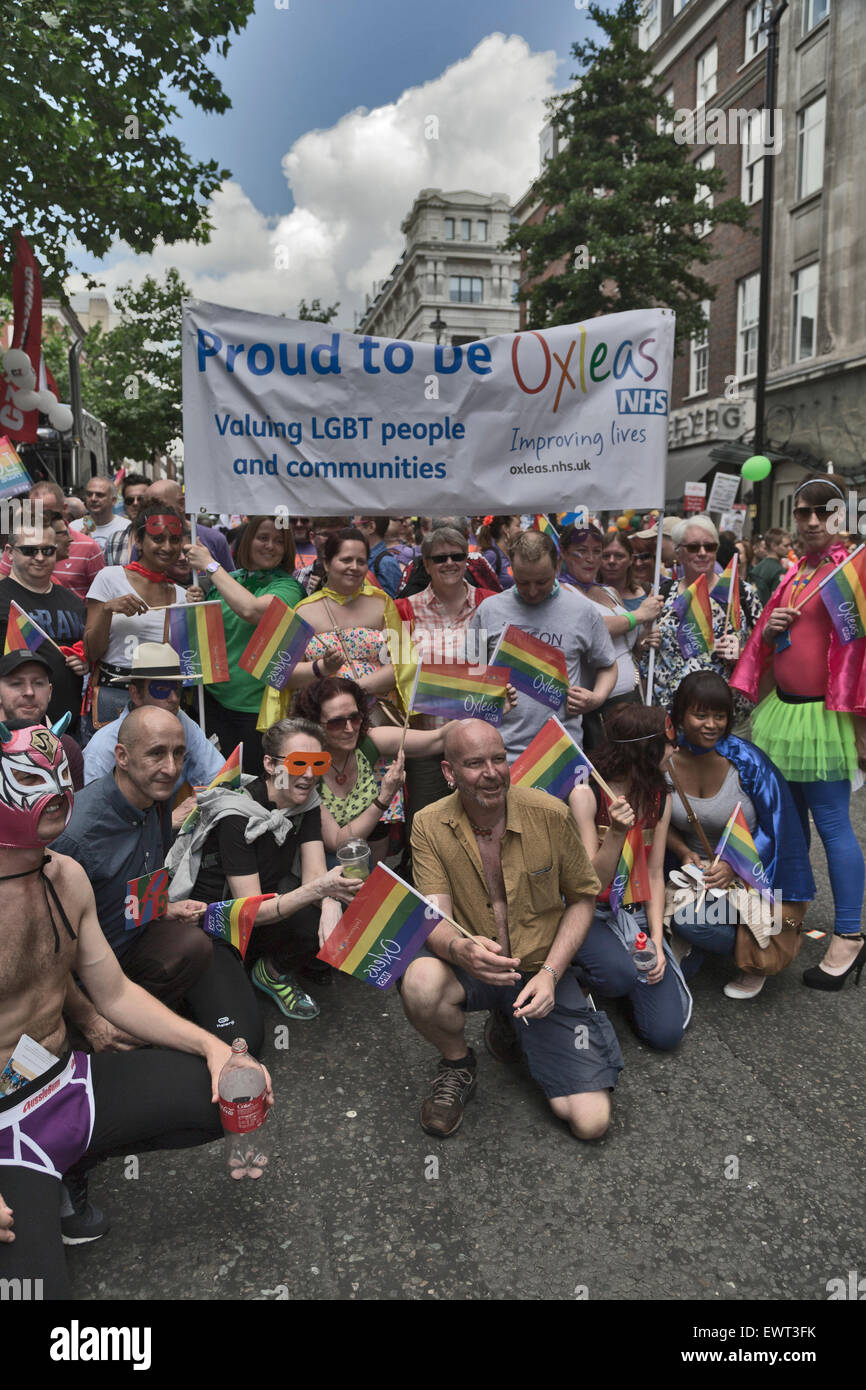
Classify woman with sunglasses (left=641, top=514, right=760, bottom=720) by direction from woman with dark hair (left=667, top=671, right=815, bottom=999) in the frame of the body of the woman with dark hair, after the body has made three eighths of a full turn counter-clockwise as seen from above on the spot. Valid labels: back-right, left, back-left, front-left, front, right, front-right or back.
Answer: left

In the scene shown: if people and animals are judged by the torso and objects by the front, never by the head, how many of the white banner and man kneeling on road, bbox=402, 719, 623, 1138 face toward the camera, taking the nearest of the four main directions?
2

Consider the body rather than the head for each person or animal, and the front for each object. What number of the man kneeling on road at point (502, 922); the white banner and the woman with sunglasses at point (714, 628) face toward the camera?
3

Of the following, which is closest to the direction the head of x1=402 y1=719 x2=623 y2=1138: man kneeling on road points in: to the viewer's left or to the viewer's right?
to the viewer's right

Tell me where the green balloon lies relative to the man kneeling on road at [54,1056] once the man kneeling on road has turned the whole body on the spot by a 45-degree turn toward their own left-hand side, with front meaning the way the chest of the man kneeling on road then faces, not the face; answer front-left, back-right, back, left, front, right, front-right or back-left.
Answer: front-left

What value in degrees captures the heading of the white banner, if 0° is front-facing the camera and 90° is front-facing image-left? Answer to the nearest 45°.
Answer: approximately 0°

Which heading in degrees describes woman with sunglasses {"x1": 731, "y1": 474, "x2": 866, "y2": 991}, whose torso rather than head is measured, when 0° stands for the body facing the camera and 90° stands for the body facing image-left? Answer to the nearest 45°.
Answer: approximately 45°

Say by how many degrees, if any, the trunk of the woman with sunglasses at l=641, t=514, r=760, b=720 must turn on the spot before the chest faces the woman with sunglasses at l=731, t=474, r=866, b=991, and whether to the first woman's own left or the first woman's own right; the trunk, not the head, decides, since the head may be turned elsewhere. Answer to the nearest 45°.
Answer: approximately 45° to the first woman's own left

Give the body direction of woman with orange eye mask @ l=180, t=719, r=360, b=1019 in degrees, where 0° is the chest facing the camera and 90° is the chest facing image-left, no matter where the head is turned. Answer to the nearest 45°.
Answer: approximately 315°

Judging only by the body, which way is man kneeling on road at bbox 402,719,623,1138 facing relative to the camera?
toward the camera

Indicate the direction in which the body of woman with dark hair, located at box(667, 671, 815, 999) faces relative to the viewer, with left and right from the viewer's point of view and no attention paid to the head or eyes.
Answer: facing the viewer and to the left of the viewer

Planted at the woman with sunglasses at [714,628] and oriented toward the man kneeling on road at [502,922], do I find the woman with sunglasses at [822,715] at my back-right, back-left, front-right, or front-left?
front-left
